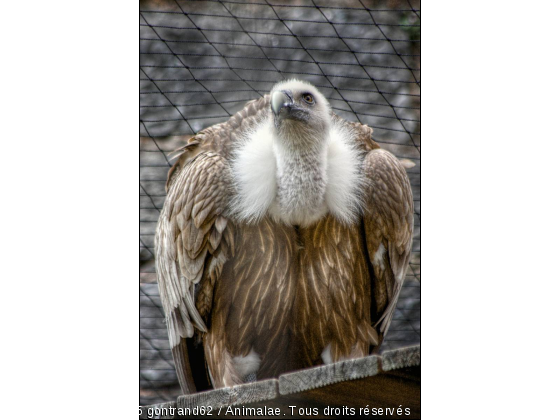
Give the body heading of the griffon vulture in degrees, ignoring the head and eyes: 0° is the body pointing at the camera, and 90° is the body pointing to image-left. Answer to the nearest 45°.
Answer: approximately 0°
